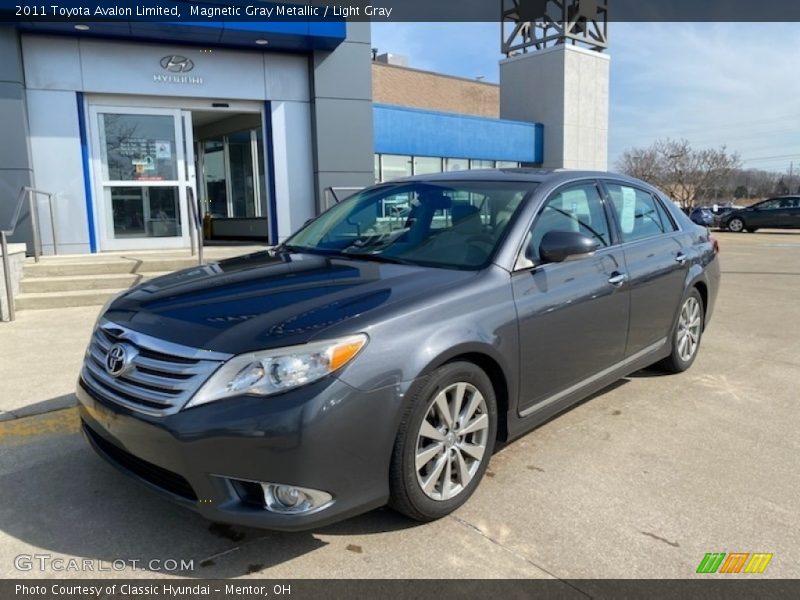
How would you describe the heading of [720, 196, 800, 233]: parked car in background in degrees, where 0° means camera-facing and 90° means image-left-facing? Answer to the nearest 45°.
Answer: approximately 90°

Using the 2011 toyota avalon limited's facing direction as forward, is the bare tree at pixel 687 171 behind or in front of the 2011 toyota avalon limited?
behind

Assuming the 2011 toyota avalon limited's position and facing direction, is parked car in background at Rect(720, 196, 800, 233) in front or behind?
behind

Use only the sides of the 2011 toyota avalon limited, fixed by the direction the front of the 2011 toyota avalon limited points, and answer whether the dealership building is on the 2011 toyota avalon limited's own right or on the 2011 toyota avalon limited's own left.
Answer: on the 2011 toyota avalon limited's own right

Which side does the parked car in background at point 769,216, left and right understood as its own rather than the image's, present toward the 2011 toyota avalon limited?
left

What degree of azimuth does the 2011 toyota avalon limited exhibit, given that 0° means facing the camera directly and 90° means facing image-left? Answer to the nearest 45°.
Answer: approximately 45°
